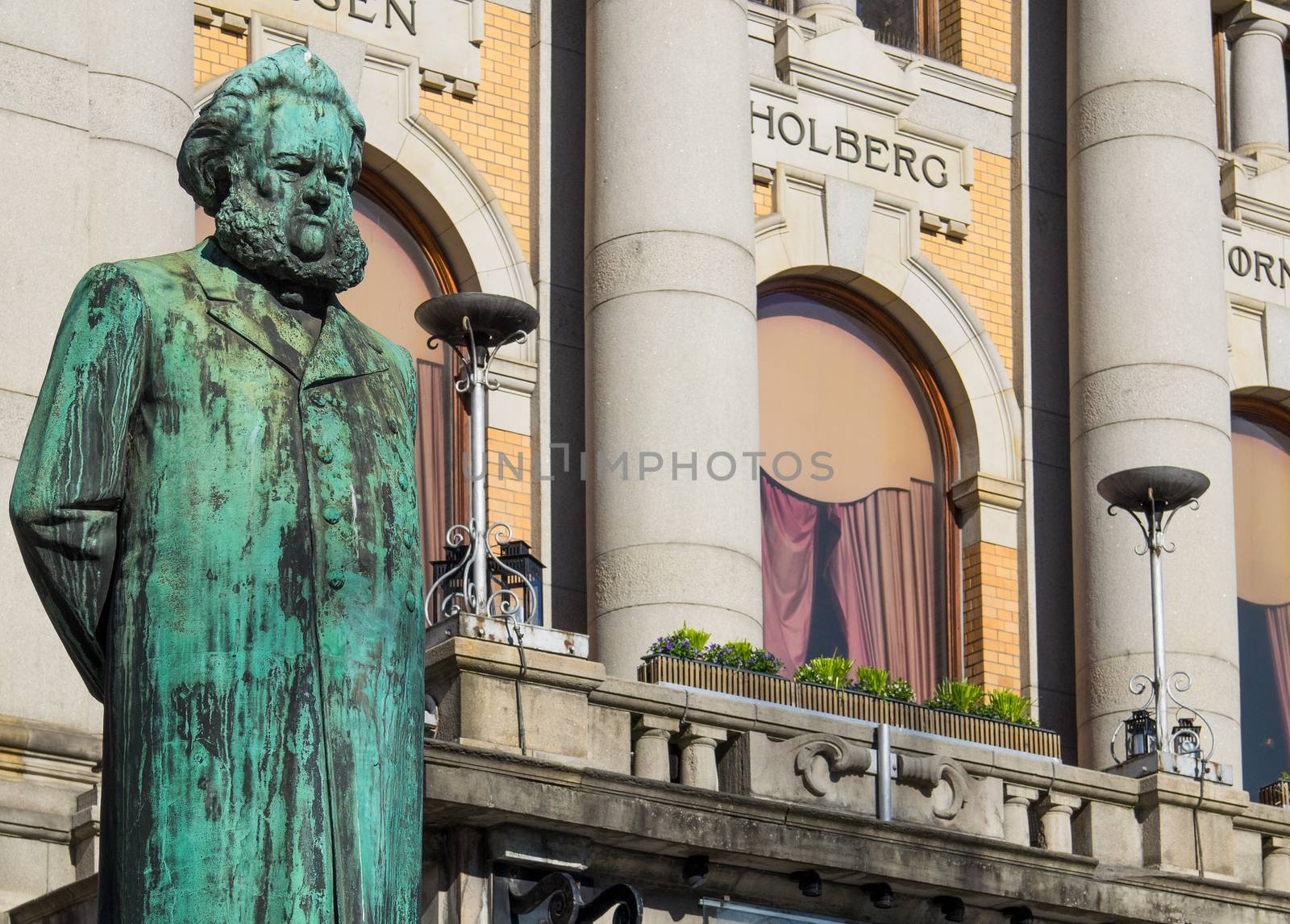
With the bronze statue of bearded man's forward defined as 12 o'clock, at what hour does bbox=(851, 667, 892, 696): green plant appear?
The green plant is roughly at 8 o'clock from the bronze statue of bearded man.

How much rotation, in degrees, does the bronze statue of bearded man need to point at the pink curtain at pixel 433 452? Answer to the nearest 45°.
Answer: approximately 135° to its left

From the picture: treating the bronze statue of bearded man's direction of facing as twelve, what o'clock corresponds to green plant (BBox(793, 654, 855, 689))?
The green plant is roughly at 8 o'clock from the bronze statue of bearded man.

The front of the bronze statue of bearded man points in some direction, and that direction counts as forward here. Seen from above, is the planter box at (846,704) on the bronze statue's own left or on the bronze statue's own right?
on the bronze statue's own left

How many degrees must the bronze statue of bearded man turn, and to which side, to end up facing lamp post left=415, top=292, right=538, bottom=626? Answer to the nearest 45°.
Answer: approximately 135° to its left

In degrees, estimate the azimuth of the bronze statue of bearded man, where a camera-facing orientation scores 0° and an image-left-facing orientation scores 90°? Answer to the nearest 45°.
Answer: approximately 315°

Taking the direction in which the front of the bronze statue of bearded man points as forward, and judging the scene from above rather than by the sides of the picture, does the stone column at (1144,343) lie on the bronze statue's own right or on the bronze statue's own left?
on the bronze statue's own left

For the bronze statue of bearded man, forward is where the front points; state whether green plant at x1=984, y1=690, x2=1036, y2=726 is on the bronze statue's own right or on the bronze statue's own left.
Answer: on the bronze statue's own left

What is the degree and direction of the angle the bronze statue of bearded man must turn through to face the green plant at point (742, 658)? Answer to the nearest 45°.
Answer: approximately 135° to its left

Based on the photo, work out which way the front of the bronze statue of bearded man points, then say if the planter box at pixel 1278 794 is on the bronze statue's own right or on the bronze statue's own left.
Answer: on the bronze statue's own left

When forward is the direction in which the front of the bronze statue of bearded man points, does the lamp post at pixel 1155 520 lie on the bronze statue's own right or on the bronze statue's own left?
on the bronze statue's own left
